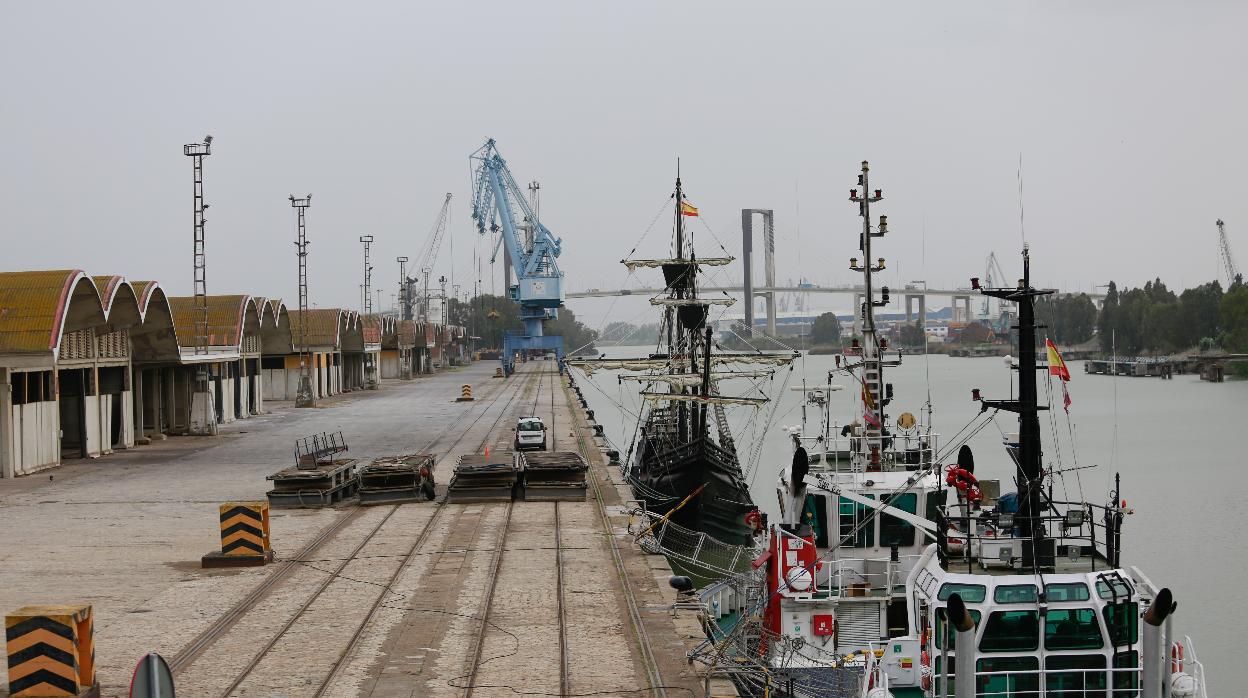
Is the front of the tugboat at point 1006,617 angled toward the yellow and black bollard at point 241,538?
no
